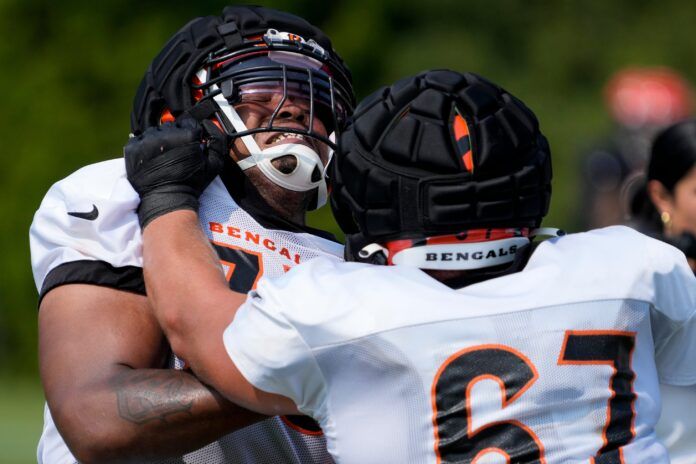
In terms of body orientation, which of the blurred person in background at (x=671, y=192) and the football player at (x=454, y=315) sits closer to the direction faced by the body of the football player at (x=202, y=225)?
the football player

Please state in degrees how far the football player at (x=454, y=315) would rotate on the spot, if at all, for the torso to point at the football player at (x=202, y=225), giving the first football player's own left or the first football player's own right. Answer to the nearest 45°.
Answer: approximately 45° to the first football player's own left

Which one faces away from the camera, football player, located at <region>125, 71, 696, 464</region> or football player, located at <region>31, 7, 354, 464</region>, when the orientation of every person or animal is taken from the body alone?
football player, located at <region>125, 71, 696, 464</region>

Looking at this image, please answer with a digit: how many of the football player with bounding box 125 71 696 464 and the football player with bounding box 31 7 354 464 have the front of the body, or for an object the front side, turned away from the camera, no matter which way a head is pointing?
1

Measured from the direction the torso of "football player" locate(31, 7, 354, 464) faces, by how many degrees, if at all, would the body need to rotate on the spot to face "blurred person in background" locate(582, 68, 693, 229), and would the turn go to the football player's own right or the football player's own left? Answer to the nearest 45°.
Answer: approximately 90° to the football player's own left

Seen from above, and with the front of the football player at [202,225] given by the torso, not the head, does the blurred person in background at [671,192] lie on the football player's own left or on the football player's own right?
on the football player's own left

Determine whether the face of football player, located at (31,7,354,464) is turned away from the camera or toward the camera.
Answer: toward the camera

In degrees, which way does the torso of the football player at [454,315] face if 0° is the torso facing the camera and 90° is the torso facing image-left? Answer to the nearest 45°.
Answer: approximately 180°

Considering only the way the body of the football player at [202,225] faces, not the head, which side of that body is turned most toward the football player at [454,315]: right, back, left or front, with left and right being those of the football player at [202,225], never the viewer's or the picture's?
front
